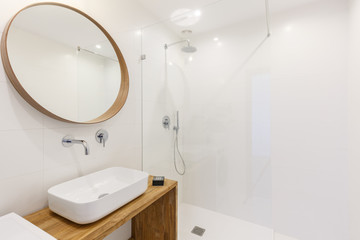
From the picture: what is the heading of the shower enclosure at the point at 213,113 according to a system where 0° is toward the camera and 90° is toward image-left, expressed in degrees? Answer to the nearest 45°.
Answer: approximately 45°

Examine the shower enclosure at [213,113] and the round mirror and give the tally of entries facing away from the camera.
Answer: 0

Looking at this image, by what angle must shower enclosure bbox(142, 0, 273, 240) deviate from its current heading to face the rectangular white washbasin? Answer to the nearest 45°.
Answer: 0° — it already faces it

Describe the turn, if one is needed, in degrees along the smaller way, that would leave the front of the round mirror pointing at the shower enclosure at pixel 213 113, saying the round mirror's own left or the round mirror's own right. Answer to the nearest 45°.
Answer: approximately 45° to the round mirror's own left

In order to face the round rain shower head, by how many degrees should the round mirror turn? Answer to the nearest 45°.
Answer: approximately 45° to its left
